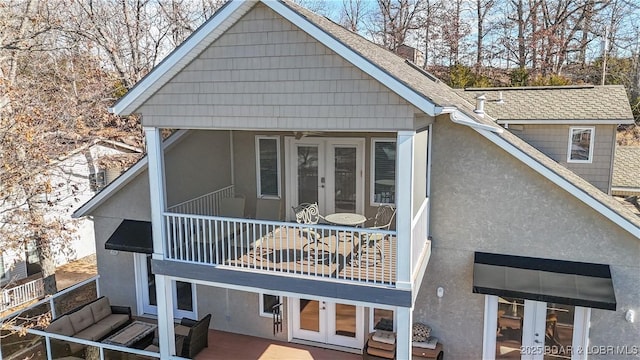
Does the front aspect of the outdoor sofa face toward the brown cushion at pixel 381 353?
yes

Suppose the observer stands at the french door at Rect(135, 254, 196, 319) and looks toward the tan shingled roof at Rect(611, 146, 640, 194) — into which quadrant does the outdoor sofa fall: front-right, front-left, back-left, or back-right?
back-right

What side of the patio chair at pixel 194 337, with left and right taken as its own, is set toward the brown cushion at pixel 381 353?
back

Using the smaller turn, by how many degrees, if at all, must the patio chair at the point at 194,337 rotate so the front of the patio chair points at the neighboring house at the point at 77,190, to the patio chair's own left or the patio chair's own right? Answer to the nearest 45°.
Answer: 0° — it already faces it

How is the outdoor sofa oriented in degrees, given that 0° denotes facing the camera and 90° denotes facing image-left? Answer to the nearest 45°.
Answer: approximately 315°

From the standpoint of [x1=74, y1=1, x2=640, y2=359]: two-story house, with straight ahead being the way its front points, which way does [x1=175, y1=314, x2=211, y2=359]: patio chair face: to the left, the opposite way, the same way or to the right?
to the right

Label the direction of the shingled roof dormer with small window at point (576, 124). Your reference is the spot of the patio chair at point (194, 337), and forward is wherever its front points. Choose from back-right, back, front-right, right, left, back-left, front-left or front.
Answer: back-right

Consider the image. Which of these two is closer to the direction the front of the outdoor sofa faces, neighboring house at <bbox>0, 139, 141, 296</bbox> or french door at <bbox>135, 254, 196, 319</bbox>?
the french door

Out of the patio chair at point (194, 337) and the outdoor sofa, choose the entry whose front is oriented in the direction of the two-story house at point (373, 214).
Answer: the outdoor sofa

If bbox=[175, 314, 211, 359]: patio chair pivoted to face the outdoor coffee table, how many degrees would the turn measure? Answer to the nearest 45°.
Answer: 0° — it already faces it
